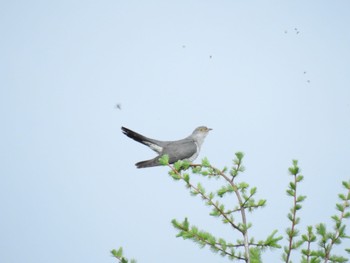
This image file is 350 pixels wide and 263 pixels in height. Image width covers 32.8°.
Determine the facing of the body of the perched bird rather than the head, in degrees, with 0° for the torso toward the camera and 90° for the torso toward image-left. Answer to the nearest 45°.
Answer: approximately 270°
